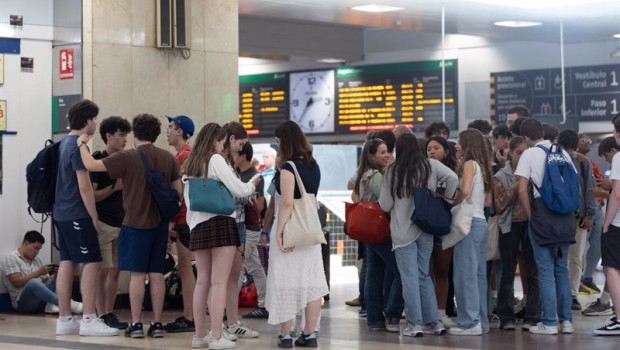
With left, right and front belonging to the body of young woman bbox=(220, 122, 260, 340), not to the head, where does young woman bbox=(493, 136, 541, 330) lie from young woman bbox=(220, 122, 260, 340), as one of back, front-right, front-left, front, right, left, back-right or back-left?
front

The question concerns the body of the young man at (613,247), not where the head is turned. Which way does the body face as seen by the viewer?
to the viewer's left

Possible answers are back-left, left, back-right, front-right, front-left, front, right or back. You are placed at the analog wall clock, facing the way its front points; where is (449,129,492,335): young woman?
front-left

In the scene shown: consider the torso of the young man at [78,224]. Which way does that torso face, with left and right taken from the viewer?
facing to the right of the viewer

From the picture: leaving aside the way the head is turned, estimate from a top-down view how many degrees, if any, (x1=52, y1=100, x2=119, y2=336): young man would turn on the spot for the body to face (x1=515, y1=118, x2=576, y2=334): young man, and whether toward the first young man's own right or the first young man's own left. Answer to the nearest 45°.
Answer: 0° — they already face them

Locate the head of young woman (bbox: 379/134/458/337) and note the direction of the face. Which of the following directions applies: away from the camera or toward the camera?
away from the camera

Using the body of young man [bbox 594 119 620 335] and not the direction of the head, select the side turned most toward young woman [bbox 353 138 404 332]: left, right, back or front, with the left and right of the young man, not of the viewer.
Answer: front

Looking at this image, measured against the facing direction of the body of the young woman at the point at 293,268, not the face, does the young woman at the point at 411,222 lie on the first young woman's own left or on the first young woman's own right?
on the first young woman's own right

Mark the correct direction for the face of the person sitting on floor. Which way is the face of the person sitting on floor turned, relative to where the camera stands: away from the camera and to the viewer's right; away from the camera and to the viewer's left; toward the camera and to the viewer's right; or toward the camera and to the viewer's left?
toward the camera and to the viewer's right

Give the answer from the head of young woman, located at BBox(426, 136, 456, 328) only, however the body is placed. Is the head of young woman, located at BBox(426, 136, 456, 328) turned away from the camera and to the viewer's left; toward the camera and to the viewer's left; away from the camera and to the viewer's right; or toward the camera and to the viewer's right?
toward the camera and to the viewer's left

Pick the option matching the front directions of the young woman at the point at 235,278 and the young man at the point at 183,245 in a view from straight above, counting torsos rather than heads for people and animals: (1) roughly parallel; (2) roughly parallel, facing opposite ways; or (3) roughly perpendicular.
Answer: roughly parallel, facing opposite ways

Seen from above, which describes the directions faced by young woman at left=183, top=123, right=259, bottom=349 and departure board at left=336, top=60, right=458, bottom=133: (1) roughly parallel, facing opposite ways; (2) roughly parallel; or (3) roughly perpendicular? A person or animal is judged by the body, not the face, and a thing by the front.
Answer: roughly parallel, facing opposite ways

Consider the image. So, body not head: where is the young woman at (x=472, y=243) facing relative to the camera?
to the viewer's left
